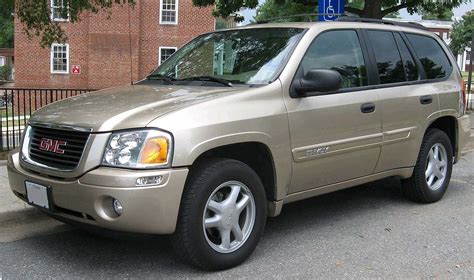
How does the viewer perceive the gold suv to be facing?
facing the viewer and to the left of the viewer

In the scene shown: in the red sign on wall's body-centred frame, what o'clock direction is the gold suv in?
The gold suv is roughly at 12 o'clock from the red sign on wall.

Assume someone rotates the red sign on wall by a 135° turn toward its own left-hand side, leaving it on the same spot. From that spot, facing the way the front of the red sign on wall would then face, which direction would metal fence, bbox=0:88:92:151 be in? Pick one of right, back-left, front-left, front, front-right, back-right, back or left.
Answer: back-right

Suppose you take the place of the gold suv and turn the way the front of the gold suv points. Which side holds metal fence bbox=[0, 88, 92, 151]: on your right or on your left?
on your right

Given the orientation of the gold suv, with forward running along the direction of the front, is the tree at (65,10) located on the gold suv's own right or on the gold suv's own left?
on the gold suv's own right

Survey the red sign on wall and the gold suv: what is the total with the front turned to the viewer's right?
0

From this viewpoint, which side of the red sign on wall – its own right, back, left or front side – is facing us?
front
